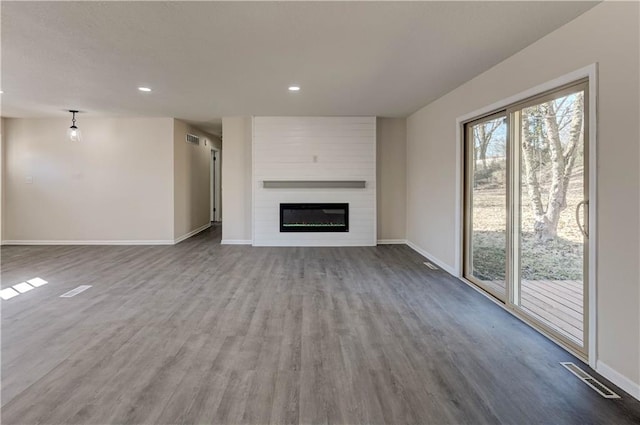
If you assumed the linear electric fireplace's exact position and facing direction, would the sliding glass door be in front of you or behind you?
in front

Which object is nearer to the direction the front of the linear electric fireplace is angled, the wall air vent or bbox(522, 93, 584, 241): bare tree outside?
the bare tree outside

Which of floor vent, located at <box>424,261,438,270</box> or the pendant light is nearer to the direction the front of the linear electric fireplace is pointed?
the floor vent

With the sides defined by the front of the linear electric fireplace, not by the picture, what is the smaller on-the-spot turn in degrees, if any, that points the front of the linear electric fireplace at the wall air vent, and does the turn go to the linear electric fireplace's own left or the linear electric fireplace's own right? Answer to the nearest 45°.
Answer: approximately 135° to the linear electric fireplace's own right

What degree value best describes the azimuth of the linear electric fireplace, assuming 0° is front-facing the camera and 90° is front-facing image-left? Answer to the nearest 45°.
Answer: approximately 0°

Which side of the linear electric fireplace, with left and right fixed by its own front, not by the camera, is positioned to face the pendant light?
right

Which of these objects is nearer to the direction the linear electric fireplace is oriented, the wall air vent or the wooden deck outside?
the wooden deck outside
